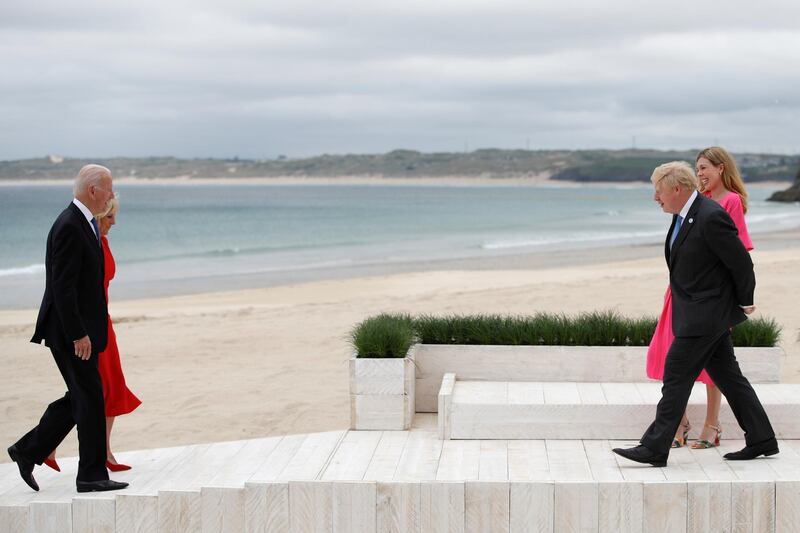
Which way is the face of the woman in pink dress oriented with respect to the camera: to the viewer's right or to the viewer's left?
to the viewer's left

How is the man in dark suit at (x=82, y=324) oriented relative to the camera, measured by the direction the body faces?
to the viewer's right

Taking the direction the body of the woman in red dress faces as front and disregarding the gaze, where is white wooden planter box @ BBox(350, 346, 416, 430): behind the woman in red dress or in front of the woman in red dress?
in front

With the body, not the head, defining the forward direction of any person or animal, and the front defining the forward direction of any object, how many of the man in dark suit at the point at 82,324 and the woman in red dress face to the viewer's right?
2

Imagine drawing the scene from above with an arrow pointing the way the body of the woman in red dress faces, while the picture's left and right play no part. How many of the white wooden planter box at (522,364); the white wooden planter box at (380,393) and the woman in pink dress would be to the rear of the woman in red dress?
0

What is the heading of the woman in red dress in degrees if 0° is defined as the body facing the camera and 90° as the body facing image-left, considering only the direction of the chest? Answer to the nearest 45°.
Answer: approximately 270°

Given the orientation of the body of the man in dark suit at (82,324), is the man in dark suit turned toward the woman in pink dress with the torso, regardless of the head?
yes

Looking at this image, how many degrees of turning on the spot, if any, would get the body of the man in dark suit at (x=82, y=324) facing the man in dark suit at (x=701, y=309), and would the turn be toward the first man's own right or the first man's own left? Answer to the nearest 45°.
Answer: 0° — they already face them

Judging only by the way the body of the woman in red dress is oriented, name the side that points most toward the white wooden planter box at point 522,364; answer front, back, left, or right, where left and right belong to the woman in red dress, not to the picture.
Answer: front

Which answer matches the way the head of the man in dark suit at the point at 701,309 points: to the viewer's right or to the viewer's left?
to the viewer's left

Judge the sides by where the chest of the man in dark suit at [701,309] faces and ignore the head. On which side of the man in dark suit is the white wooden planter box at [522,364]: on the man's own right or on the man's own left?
on the man's own right

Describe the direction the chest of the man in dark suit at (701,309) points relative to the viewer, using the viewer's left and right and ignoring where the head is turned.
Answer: facing to the left of the viewer

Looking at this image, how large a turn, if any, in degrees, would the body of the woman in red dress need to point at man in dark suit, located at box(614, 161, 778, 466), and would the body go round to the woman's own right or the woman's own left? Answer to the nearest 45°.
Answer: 0° — they already face them
